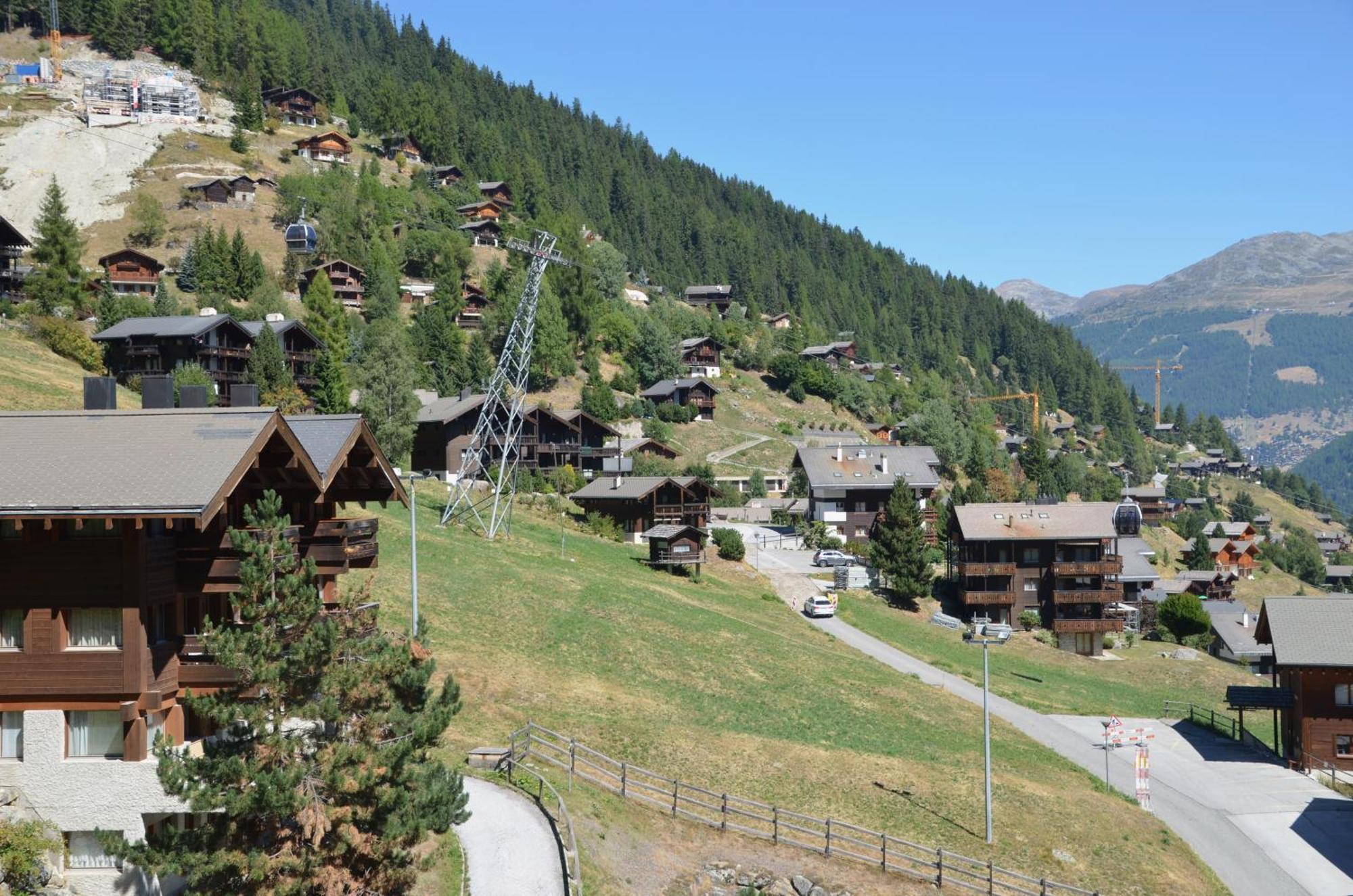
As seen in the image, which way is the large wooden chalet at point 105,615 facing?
to the viewer's right

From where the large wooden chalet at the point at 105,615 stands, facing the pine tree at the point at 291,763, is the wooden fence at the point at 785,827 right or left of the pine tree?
left
